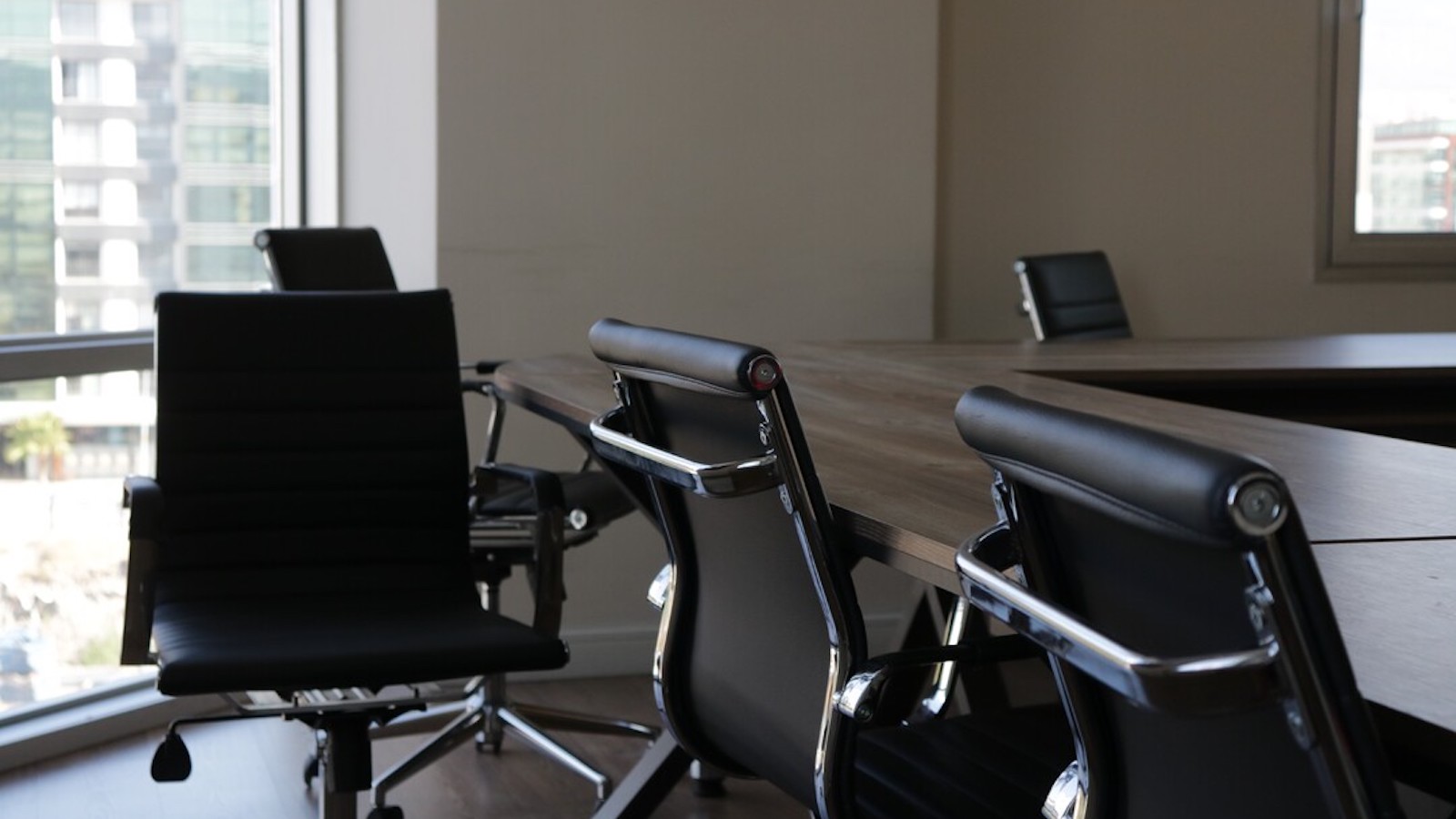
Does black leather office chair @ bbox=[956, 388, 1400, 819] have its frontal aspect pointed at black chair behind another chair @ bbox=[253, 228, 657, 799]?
no

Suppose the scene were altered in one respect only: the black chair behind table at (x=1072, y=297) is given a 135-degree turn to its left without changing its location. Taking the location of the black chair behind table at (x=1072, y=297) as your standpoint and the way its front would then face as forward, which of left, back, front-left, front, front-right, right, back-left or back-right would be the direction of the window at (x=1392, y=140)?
front-right

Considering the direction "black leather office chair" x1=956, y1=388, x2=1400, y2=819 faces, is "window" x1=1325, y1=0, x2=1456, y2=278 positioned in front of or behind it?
in front

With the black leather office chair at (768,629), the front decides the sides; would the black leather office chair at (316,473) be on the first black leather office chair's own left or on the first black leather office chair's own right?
on the first black leather office chair's own left

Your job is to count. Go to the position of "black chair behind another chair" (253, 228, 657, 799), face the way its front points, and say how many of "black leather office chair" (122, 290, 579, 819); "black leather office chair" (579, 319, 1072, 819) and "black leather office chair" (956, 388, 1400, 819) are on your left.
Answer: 0

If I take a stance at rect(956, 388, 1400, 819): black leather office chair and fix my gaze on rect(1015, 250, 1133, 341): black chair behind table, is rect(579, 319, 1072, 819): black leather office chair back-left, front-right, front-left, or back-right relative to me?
front-left

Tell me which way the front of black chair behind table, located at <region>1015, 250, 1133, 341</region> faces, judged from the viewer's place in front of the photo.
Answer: facing the viewer and to the right of the viewer

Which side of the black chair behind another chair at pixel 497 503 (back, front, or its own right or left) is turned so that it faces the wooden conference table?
front

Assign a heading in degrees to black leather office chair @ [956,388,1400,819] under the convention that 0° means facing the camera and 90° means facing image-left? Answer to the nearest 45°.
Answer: approximately 225°

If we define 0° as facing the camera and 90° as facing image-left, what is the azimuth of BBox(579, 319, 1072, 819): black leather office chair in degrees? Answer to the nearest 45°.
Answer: approximately 225°

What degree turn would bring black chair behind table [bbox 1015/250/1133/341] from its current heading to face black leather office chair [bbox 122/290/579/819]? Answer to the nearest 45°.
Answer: approximately 90° to its right

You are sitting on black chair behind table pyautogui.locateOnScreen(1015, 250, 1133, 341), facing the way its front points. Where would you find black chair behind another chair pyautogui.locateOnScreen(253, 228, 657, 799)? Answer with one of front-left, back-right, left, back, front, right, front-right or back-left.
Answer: right

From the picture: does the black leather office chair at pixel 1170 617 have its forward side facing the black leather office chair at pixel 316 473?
no

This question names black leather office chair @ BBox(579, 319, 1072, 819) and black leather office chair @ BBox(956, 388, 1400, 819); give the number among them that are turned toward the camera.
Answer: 0

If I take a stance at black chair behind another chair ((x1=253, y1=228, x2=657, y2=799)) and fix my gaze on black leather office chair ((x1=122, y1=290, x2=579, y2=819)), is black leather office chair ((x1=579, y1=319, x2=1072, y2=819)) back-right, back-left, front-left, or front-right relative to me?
front-left

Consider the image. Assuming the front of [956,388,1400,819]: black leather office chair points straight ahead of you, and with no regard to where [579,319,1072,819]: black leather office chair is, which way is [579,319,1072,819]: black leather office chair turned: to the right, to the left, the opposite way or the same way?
the same way

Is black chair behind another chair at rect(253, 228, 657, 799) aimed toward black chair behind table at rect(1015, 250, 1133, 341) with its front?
no
